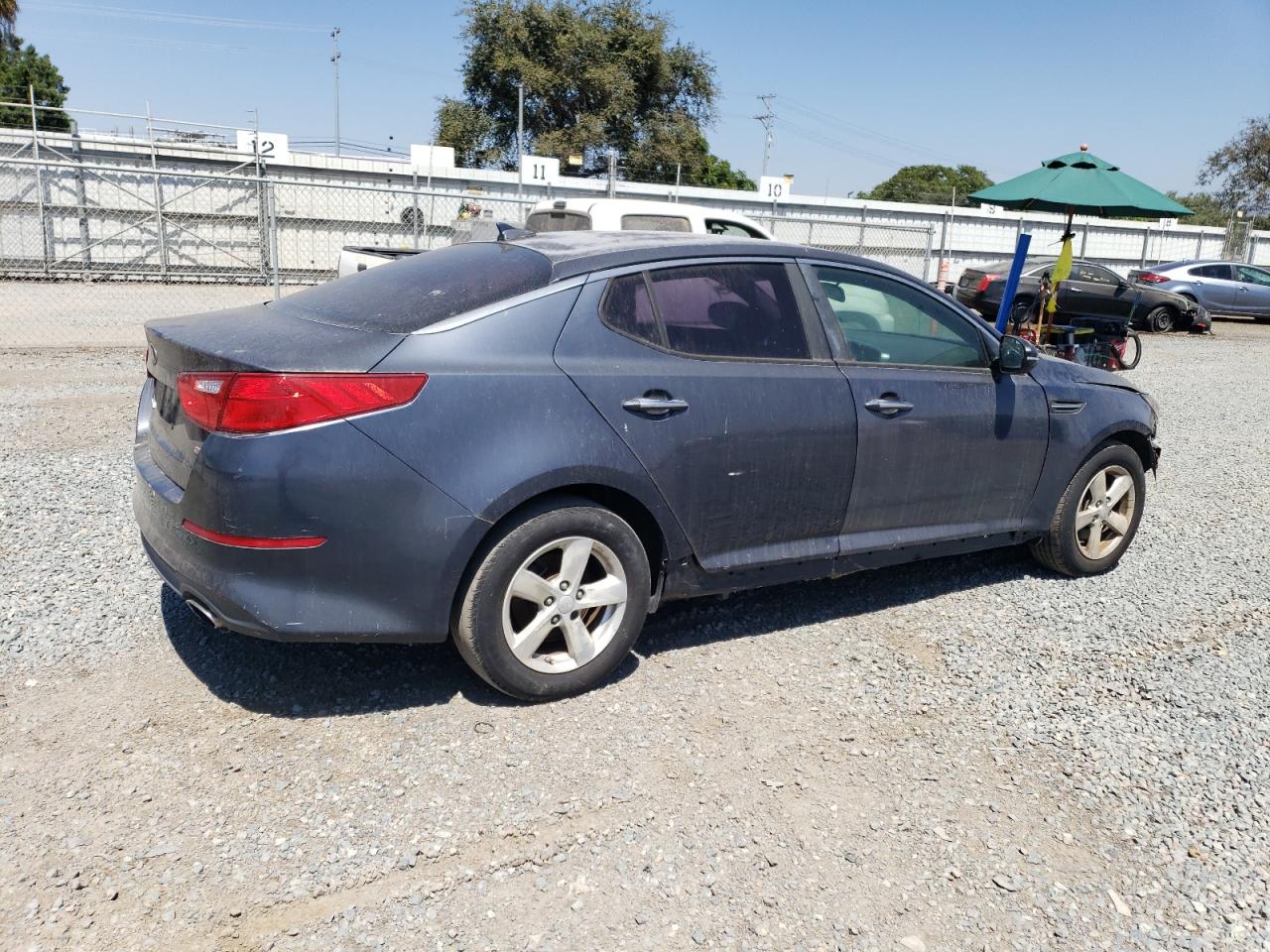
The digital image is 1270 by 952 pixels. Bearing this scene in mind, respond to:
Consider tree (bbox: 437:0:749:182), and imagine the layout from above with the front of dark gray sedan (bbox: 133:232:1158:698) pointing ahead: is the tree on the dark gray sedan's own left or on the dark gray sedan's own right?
on the dark gray sedan's own left

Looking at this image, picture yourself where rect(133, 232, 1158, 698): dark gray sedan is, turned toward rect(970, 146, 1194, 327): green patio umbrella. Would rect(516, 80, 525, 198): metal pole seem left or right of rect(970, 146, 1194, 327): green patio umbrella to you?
left

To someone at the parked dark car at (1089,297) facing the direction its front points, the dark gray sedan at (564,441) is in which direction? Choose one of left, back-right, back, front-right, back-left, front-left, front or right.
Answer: right

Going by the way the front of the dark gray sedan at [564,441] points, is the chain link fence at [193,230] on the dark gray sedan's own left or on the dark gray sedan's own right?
on the dark gray sedan's own left

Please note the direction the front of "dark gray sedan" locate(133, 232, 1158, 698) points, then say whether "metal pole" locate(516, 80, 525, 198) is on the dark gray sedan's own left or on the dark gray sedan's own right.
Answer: on the dark gray sedan's own left

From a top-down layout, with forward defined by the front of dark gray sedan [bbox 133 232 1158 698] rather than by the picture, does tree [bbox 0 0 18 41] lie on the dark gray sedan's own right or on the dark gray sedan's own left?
on the dark gray sedan's own left

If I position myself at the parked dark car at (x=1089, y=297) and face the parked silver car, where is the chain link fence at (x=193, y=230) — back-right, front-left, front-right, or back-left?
back-left

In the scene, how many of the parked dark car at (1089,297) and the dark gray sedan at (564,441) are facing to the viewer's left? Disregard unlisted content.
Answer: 0

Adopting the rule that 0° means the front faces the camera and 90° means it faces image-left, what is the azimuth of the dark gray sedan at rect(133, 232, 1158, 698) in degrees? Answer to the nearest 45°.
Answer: approximately 225°

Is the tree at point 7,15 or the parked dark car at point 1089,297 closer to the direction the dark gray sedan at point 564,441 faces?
the parked dark car

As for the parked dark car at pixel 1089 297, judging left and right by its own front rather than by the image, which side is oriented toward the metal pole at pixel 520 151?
back

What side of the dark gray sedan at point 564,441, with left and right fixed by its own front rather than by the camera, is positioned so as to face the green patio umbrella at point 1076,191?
front

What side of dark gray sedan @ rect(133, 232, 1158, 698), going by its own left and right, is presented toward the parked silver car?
front

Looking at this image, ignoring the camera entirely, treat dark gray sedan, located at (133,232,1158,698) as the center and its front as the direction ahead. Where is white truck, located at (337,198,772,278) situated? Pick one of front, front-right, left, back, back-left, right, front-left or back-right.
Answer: front-left

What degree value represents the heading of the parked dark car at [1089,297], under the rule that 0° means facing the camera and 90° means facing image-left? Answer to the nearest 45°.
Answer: approximately 270°

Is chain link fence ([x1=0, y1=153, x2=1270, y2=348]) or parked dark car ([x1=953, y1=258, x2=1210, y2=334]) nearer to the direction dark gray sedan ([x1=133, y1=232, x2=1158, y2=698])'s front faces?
the parked dark car
